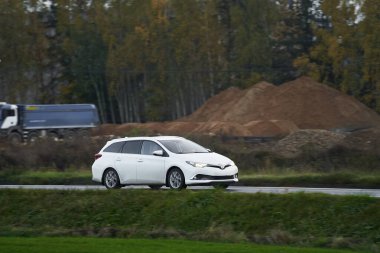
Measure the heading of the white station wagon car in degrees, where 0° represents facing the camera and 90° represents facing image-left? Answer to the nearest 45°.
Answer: approximately 315°
